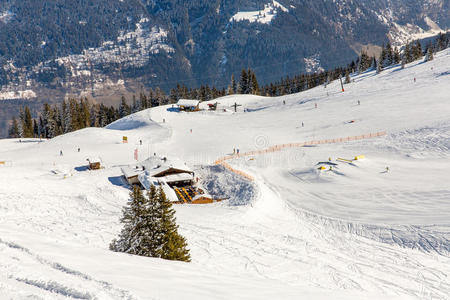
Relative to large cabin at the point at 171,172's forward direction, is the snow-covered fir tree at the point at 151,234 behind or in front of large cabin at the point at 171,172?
in front

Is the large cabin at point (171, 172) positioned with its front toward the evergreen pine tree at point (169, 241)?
yes

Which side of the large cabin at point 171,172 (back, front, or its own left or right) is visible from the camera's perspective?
front

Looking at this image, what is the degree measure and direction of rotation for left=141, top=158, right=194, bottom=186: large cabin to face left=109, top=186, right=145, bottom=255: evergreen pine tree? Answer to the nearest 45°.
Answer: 0° — it already faces it
